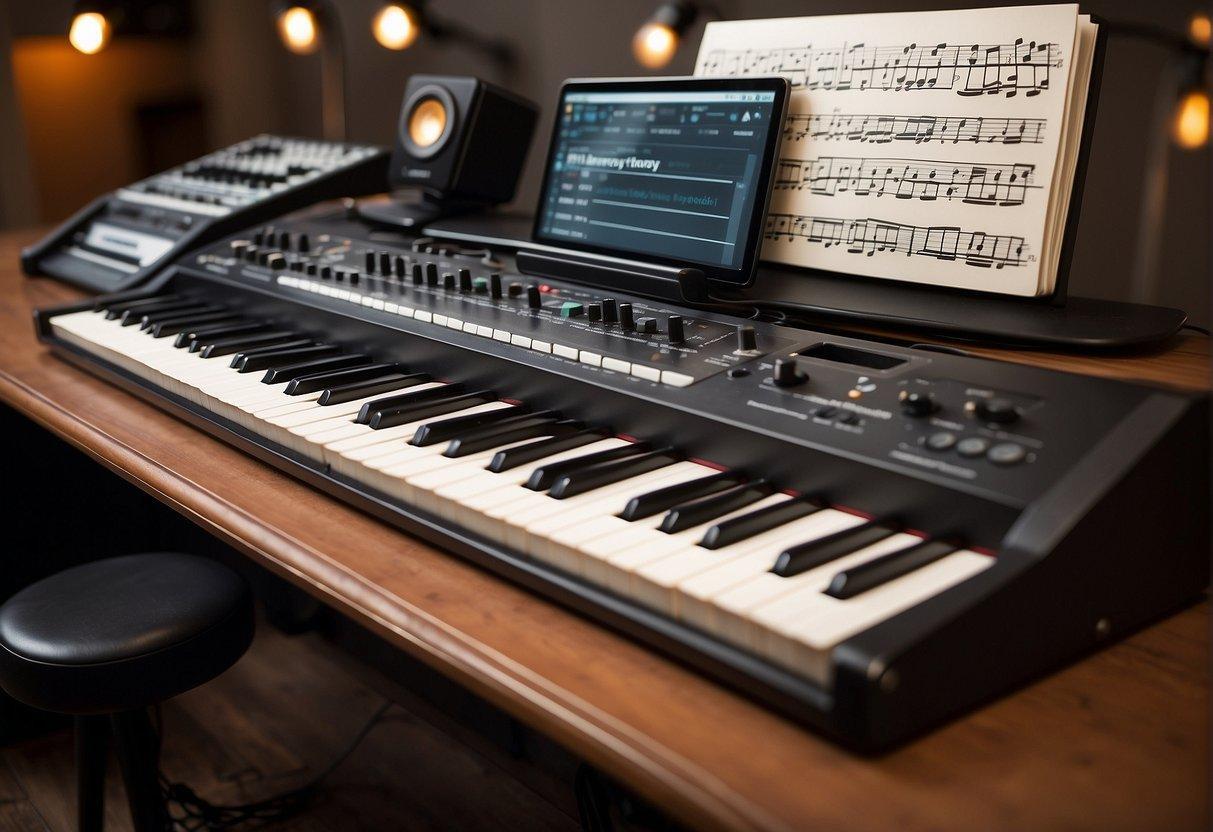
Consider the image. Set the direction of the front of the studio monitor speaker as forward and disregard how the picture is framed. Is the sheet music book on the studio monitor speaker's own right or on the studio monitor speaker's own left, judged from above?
on the studio monitor speaker's own left

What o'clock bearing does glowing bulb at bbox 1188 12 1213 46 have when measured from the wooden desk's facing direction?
The glowing bulb is roughly at 6 o'clock from the wooden desk.

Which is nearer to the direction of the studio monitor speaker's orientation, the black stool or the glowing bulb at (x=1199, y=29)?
the black stool

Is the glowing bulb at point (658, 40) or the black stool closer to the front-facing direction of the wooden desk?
the black stool

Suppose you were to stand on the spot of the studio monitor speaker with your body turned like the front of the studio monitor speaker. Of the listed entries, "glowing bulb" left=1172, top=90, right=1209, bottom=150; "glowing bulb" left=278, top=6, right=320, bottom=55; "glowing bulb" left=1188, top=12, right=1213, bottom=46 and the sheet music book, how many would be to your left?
3

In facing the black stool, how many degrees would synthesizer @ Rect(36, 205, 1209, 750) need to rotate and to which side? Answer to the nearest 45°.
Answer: approximately 90° to its right

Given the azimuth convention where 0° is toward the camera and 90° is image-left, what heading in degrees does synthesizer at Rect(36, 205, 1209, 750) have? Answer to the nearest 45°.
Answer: approximately 45°
